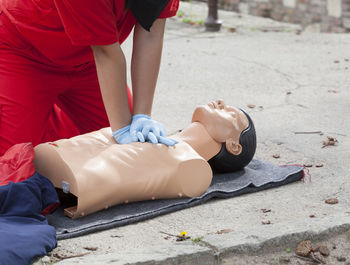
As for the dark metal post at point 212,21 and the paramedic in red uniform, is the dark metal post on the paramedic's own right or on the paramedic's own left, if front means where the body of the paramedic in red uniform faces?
on the paramedic's own left

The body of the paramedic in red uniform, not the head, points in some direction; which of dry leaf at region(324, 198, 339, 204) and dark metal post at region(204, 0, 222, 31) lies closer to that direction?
the dry leaf

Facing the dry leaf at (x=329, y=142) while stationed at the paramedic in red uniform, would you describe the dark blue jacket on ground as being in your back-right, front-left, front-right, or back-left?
back-right

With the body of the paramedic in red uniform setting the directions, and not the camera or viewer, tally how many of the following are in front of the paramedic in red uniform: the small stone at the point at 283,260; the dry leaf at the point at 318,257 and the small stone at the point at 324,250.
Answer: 3

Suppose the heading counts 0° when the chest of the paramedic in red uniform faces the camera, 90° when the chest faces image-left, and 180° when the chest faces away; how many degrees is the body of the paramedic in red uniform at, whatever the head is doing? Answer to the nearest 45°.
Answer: approximately 315°

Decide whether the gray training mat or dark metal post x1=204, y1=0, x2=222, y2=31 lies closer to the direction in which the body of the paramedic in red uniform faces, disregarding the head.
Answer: the gray training mat

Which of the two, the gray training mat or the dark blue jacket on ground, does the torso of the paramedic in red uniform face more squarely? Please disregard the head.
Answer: the gray training mat
